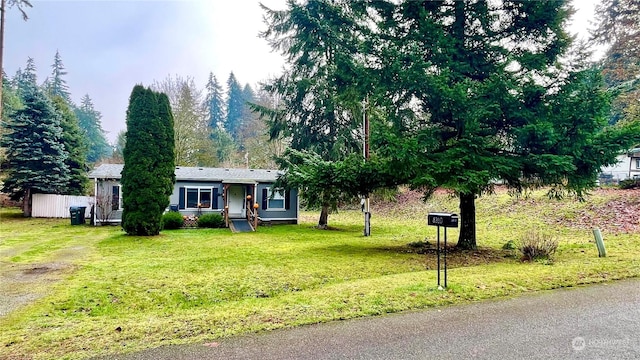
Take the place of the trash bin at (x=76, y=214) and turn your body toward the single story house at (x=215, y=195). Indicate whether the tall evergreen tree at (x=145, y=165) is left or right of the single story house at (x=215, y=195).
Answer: right

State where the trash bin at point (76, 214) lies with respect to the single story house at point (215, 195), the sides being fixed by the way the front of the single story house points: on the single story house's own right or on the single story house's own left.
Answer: on the single story house's own right

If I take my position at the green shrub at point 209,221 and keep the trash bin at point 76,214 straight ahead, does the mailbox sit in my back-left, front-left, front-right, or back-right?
back-left

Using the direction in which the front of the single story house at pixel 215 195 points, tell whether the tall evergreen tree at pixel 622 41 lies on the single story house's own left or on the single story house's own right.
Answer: on the single story house's own left

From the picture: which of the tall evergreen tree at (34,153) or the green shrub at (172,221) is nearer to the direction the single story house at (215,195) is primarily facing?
the green shrub

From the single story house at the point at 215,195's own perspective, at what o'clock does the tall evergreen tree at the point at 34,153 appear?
The tall evergreen tree is roughly at 4 o'clock from the single story house.

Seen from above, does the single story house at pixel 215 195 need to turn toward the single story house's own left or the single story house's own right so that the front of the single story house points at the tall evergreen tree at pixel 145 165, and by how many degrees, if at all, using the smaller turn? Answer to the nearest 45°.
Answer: approximately 45° to the single story house's own right

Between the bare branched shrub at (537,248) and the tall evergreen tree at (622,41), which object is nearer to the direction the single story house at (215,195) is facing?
the bare branched shrub

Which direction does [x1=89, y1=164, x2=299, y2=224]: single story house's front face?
toward the camera

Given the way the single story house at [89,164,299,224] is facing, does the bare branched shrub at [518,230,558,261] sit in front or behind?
in front

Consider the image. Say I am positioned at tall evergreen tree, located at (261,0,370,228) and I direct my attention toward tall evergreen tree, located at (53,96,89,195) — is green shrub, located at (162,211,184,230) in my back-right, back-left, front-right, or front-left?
front-left

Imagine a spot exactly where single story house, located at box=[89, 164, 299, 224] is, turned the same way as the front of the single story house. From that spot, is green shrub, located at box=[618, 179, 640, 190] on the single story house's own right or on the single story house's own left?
on the single story house's own left

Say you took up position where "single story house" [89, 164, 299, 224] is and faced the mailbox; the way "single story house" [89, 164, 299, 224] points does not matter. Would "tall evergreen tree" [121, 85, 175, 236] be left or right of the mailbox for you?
right

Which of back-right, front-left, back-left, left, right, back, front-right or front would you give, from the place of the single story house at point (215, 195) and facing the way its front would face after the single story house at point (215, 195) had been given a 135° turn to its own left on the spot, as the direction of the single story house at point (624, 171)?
front-right
